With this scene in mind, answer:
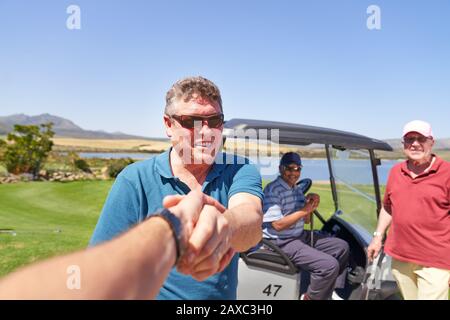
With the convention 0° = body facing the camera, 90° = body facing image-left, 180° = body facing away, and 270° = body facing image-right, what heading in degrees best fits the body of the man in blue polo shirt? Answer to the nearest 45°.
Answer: approximately 0°

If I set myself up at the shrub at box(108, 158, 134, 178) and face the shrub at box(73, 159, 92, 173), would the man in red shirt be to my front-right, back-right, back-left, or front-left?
back-left

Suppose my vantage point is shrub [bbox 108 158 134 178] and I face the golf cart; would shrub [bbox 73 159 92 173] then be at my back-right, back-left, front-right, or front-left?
back-right

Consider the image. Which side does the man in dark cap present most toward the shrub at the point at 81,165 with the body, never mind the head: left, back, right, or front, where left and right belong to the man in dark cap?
back

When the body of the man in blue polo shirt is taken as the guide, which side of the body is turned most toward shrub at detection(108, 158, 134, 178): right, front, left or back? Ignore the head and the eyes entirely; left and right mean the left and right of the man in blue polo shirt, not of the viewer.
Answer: back

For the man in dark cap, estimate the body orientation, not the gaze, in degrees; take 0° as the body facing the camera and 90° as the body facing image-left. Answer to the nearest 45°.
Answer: approximately 315°

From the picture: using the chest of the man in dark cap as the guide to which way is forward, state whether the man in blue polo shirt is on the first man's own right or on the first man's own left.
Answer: on the first man's own right
